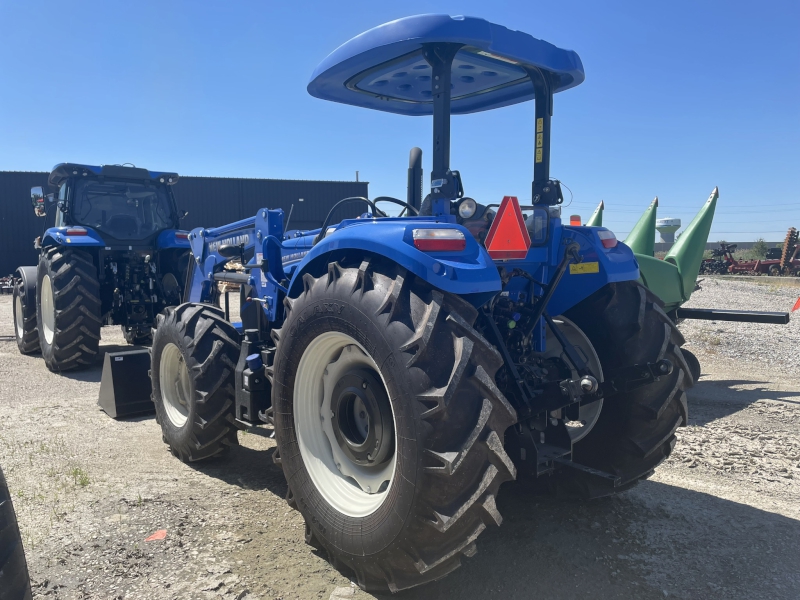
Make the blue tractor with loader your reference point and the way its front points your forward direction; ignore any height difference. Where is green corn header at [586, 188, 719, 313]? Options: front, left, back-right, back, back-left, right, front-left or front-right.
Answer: right

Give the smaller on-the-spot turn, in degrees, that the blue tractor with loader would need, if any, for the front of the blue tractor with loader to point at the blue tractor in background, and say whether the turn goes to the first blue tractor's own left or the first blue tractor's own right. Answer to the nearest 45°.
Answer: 0° — it already faces it

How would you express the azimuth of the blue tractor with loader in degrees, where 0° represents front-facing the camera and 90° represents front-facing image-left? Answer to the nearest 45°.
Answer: approximately 135°

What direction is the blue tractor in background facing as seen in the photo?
away from the camera

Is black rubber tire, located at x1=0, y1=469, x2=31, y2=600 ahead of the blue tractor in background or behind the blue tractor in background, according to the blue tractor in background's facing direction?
behind

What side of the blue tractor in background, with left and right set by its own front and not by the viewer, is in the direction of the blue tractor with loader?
back

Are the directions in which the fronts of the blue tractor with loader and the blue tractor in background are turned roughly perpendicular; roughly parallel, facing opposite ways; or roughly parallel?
roughly parallel

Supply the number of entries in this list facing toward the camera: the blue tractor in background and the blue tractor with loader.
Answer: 0

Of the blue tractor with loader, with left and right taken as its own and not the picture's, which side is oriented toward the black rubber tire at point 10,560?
left
